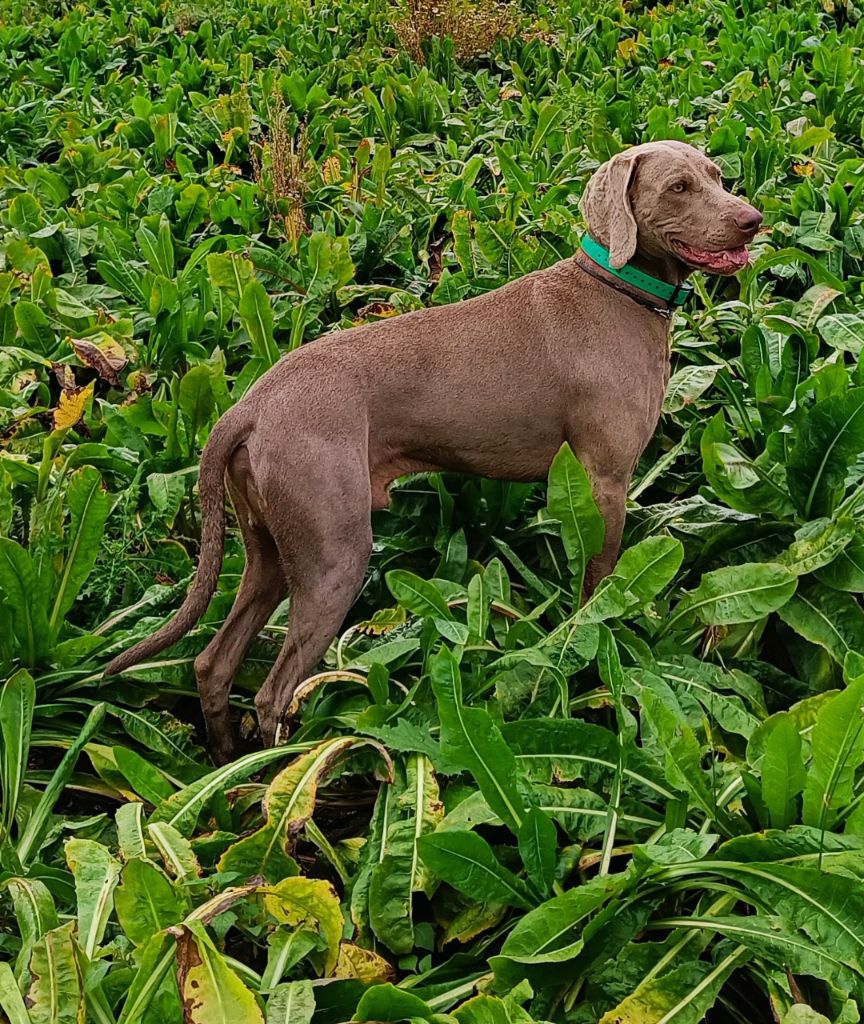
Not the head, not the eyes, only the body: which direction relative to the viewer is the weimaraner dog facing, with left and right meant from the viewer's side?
facing away from the viewer and to the right of the viewer

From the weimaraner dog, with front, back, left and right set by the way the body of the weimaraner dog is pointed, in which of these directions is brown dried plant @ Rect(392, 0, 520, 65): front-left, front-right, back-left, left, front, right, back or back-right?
front-left

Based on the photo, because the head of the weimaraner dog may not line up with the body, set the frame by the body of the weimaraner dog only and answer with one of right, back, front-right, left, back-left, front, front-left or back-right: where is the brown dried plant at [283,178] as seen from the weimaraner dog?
front-left
